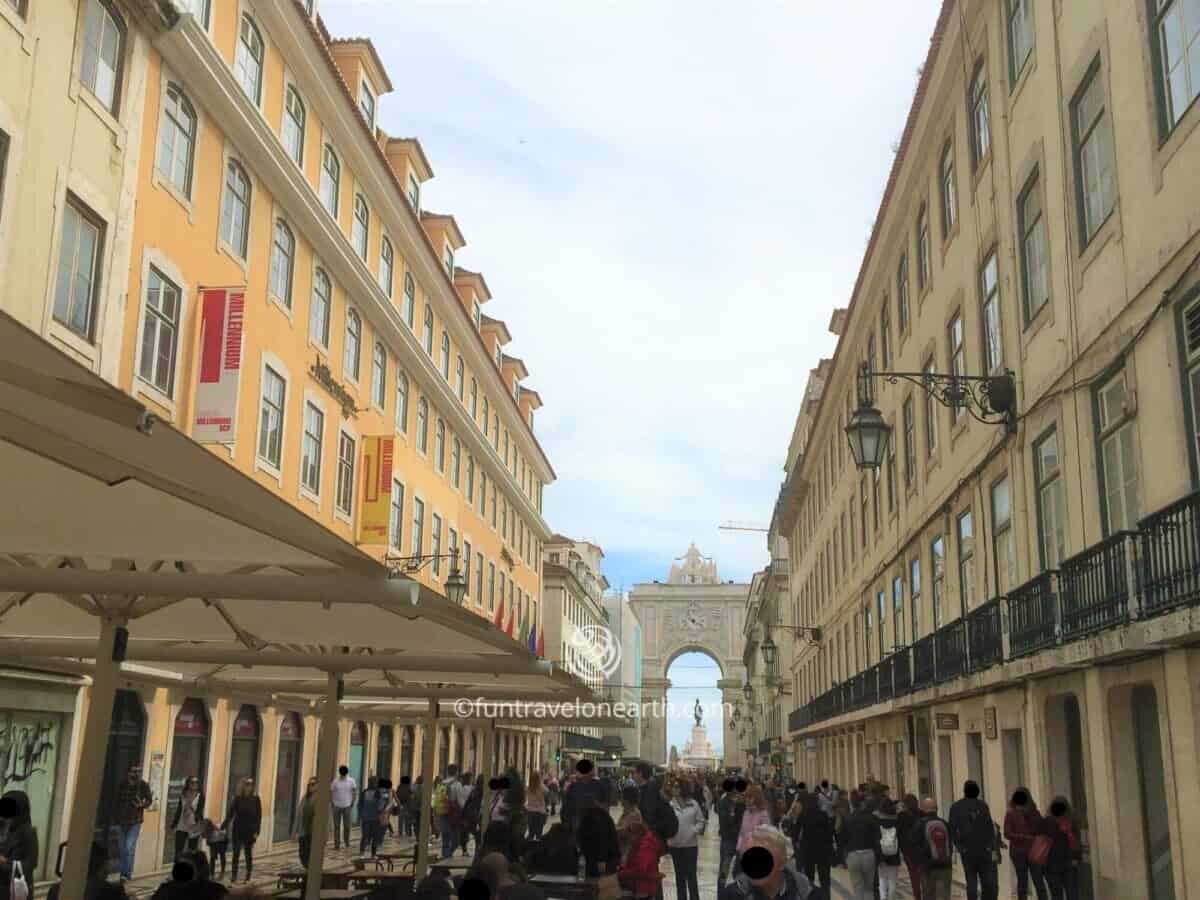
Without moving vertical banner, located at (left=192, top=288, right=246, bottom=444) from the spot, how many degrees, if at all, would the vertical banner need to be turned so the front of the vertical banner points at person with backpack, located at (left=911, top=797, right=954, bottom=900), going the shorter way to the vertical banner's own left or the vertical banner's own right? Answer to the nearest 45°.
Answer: approximately 45° to the vertical banner's own left

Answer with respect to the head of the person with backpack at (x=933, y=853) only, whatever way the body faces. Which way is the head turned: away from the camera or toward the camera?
away from the camera
